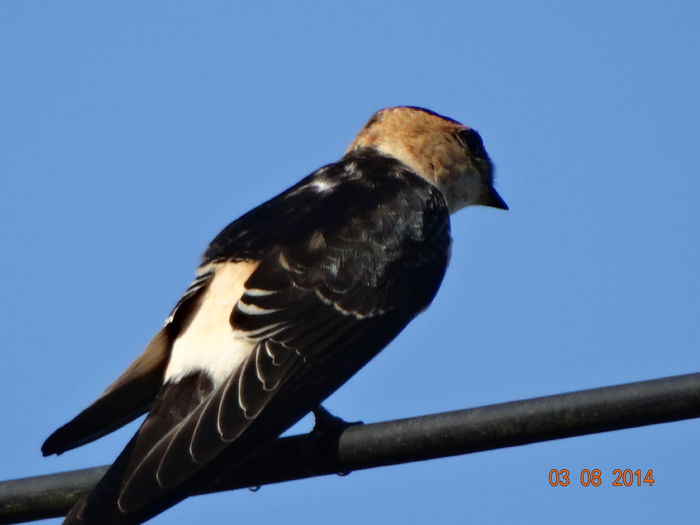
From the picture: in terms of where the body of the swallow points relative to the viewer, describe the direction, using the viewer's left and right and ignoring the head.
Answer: facing away from the viewer and to the right of the viewer
